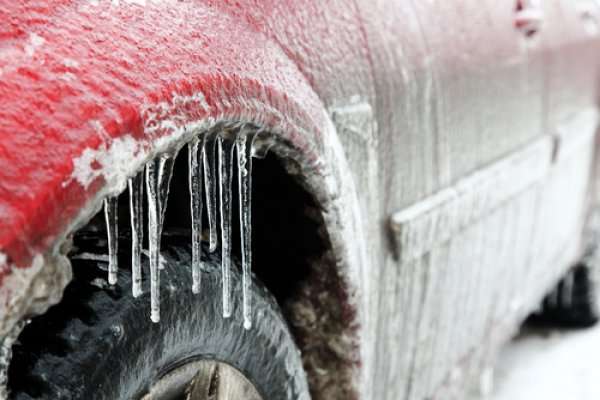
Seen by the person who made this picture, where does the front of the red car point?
facing the viewer and to the left of the viewer
